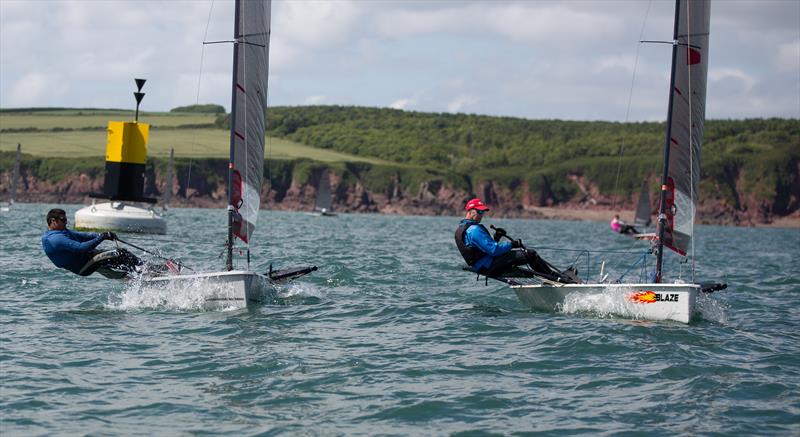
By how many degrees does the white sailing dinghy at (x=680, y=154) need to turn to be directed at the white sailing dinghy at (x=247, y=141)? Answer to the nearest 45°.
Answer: approximately 135° to its right

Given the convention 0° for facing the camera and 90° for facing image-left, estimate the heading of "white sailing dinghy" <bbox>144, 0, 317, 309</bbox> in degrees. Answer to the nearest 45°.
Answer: approximately 0°

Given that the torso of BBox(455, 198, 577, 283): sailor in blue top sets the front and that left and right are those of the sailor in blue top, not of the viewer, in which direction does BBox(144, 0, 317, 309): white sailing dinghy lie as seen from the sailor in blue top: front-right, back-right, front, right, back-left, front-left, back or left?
back

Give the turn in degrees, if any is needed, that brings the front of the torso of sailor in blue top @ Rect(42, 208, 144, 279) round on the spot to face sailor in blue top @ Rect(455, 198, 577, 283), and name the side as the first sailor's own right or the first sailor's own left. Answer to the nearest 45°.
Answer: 0° — they already face them

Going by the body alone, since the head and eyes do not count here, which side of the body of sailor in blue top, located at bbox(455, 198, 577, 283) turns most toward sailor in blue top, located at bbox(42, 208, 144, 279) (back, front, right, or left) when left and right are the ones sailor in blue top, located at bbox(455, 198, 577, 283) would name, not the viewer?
back

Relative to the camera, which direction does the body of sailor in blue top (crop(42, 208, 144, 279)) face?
to the viewer's right

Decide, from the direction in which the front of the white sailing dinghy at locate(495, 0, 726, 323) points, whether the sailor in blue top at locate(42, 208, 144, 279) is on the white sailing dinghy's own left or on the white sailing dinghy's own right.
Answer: on the white sailing dinghy's own right

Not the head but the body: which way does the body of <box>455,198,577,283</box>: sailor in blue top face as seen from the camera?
to the viewer's right

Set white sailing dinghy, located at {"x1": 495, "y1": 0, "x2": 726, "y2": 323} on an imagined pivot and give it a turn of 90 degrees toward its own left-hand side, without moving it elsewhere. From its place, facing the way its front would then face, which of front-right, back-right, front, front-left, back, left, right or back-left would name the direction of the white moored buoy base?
left
